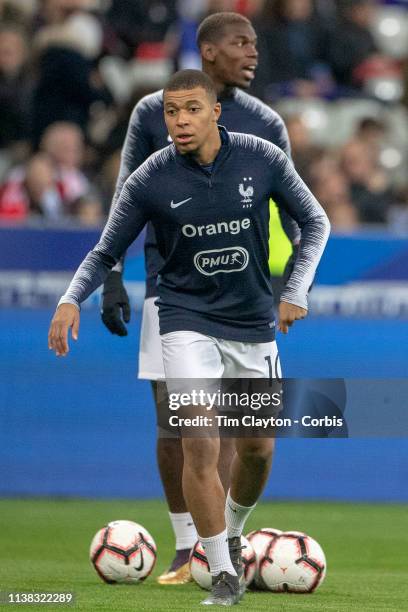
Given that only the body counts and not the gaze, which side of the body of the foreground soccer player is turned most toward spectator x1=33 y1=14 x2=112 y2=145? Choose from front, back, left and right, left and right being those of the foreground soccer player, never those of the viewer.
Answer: back

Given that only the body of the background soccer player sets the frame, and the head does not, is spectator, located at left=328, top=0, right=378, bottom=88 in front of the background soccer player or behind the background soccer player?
behind

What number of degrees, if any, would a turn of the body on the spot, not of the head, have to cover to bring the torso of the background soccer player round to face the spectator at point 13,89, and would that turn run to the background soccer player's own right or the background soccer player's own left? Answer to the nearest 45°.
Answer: approximately 180°

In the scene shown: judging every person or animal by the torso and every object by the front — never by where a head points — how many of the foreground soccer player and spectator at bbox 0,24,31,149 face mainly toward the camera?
2

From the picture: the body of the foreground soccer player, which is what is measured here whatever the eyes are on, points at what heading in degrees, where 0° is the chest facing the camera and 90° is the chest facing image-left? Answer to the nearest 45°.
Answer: approximately 0°

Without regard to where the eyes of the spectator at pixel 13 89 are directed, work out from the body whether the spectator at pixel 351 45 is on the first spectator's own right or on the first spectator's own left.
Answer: on the first spectator's own left

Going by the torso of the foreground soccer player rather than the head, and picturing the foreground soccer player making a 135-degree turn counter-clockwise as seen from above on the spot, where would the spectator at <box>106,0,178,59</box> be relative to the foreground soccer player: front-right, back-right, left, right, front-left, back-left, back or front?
front-left

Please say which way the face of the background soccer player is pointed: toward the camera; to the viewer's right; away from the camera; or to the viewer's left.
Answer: to the viewer's right

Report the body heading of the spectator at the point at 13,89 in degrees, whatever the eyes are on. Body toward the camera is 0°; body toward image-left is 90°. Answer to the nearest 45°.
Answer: approximately 0°

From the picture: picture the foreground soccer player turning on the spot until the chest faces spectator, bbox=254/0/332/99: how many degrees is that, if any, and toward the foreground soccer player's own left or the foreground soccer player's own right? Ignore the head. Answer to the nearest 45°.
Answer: approximately 180°

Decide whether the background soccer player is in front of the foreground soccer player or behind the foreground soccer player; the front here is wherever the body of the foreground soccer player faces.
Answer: behind

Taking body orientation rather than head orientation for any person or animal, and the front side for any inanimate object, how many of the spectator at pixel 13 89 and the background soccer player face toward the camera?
2
